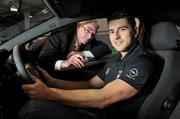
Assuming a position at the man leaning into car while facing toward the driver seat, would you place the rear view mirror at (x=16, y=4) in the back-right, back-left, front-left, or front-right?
back-right

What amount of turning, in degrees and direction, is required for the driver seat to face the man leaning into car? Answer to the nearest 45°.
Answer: approximately 45° to its right

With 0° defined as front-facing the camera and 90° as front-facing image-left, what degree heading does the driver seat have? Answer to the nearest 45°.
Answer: approximately 90°

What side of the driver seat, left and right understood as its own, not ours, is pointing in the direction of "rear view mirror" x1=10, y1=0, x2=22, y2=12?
front
